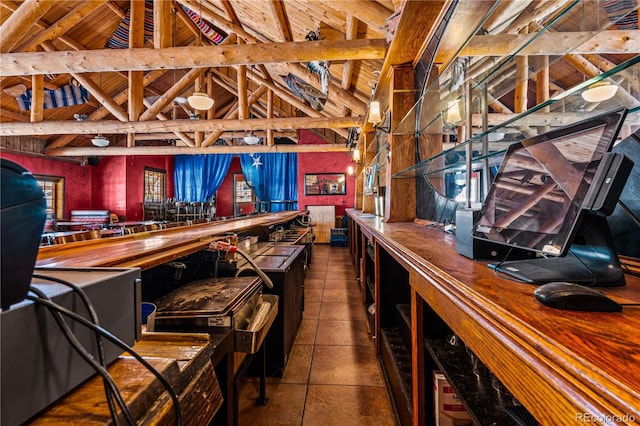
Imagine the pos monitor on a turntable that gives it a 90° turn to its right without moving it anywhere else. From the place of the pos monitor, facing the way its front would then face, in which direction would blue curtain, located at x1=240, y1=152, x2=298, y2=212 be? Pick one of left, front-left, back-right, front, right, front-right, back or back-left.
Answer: front

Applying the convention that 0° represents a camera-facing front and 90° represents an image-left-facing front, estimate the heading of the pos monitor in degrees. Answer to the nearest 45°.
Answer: approximately 45°

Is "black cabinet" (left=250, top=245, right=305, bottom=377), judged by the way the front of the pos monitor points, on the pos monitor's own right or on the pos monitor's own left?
on the pos monitor's own right

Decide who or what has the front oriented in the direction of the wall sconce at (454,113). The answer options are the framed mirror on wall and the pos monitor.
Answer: the framed mirror on wall

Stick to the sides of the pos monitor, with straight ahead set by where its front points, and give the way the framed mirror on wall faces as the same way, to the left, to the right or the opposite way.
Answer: to the left

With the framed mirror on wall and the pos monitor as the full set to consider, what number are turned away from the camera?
0

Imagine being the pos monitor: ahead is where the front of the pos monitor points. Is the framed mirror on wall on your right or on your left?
on your right

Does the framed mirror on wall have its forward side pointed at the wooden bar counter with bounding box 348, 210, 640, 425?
yes

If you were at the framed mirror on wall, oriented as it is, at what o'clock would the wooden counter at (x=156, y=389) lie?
The wooden counter is roughly at 12 o'clock from the framed mirror on wall.

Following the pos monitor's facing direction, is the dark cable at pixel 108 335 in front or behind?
in front

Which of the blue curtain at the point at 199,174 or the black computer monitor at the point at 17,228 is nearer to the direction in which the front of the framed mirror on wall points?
the black computer monitor

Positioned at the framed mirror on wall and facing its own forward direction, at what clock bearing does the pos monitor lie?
The pos monitor is roughly at 12 o'clock from the framed mirror on wall.

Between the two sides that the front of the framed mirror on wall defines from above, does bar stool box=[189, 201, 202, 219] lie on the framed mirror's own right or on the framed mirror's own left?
on the framed mirror's own right

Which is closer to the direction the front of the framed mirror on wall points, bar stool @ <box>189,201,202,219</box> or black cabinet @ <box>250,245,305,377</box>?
the black cabinet

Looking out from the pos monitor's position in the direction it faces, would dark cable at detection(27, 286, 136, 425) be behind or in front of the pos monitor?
in front

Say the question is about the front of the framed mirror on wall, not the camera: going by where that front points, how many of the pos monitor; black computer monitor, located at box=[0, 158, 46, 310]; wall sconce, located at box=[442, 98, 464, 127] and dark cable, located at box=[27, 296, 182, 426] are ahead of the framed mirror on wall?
4

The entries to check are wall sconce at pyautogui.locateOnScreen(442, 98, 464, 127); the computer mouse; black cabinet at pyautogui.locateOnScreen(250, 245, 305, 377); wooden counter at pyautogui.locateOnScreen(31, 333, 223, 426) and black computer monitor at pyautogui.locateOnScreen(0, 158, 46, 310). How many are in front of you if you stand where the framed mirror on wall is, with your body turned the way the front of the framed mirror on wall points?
5
